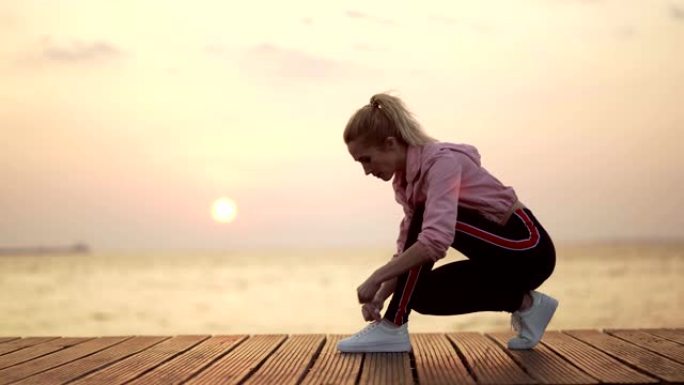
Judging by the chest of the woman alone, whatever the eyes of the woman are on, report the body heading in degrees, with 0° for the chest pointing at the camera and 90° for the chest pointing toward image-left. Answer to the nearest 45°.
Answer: approximately 90°

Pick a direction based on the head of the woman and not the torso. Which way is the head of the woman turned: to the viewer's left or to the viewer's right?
to the viewer's left
